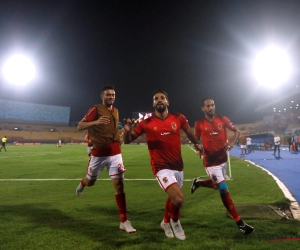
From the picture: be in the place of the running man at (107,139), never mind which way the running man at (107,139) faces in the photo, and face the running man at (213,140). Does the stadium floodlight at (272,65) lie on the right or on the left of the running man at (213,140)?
left

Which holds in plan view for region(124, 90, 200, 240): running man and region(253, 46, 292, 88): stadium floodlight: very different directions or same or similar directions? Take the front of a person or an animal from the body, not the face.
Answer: same or similar directions

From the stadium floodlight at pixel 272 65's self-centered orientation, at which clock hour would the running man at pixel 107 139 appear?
The running man is roughly at 12 o'clock from the stadium floodlight.

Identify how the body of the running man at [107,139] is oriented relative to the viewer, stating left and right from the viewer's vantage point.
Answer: facing the viewer and to the right of the viewer

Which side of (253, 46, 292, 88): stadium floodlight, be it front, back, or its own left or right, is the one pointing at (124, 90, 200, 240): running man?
front

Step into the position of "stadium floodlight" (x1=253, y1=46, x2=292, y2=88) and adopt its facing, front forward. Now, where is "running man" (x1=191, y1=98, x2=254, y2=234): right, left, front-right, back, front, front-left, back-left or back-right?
front

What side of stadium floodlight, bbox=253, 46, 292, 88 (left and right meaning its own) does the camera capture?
front

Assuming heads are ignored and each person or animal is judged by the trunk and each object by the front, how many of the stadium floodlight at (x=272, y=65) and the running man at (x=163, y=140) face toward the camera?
2

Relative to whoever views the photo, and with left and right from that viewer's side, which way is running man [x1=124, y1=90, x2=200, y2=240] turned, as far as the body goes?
facing the viewer

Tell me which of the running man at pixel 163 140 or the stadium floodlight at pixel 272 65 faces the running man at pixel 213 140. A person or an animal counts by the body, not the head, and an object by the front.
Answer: the stadium floodlight
